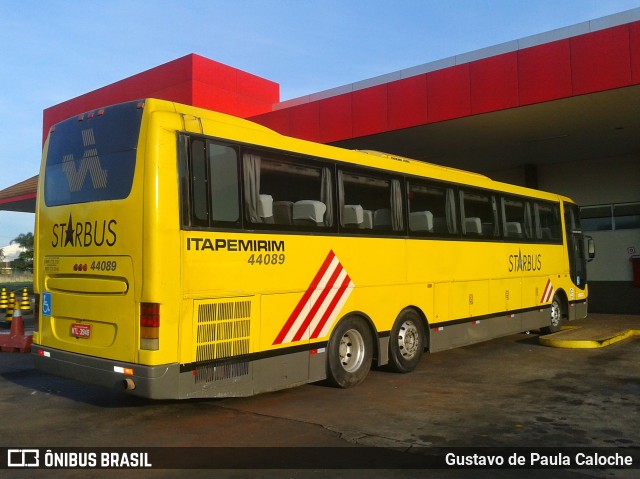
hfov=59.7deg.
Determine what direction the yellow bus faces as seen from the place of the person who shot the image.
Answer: facing away from the viewer and to the right of the viewer
